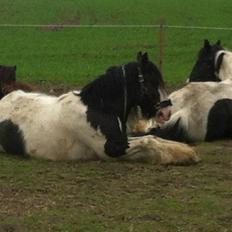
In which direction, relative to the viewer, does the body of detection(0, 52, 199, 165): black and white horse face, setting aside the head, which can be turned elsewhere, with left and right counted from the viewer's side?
facing to the right of the viewer

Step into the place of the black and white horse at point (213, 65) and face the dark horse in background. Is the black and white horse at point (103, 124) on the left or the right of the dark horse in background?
left

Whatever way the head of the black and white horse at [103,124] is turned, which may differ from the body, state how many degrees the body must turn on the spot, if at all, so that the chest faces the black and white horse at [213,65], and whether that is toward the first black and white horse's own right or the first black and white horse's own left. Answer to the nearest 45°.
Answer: approximately 45° to the first black and white horse's own left

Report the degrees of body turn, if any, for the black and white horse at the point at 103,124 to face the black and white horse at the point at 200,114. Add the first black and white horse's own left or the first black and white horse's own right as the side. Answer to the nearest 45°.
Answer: approximately 45° to the first black and white horse's own left

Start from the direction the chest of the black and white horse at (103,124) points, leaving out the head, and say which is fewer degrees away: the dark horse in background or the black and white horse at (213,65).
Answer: the black and white horse

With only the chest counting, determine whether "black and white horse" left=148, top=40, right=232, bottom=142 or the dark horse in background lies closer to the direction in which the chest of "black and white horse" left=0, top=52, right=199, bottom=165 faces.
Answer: the black and white horse

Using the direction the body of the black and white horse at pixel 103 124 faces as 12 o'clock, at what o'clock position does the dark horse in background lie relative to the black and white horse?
The dark horse in background is roughly at 8 o'clock from the black and white horse.
